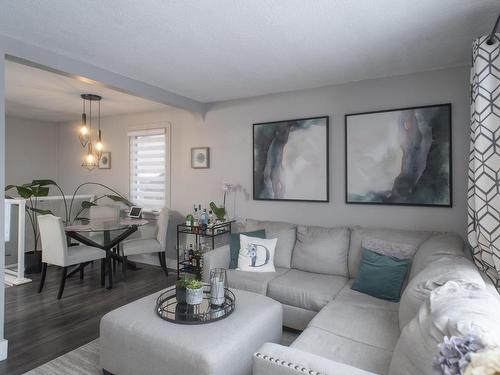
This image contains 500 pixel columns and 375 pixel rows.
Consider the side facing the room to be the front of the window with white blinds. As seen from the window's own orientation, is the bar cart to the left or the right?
on its left

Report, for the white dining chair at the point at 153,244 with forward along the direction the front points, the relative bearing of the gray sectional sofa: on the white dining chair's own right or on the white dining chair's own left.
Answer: on the white dining chair's own left

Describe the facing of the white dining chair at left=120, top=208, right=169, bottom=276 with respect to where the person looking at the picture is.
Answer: facing to the left of the viewer

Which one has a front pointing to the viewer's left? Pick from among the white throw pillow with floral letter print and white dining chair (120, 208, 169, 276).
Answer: the white dining chair

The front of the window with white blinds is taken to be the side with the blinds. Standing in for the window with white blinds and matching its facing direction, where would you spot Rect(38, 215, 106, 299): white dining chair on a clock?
The white dining chair is roughly at 12 o'clock from the window with white blinds.

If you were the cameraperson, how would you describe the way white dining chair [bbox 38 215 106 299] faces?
facing away from the viewer and to the right of the viewer

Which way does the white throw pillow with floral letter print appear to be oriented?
toward the camera

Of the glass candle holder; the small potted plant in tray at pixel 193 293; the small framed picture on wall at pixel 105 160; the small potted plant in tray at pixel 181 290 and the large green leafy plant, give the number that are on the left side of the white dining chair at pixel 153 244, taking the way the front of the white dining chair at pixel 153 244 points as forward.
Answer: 3

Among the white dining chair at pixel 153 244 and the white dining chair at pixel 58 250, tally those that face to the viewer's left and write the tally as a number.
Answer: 1

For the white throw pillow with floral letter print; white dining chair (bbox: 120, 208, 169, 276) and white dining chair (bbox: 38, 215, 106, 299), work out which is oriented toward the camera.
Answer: the white throw pillow with floral letter print

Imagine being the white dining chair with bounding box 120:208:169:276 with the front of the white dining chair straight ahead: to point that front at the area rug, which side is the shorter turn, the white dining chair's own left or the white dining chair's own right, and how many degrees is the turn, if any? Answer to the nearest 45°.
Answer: approximately 90° to the white dining chair's own left

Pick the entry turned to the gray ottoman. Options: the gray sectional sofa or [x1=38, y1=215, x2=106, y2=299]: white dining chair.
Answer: the gray sectional sofa

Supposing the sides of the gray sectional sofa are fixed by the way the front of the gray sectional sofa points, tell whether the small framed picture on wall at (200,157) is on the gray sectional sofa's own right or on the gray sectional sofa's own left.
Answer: on the gray sectional sofa's own right

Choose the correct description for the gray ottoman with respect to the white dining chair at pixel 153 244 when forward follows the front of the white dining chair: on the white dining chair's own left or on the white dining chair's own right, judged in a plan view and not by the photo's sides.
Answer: on the white dining chair's own left

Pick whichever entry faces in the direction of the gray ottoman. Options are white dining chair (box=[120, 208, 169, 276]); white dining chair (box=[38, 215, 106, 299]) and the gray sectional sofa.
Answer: the gray sectional sofa

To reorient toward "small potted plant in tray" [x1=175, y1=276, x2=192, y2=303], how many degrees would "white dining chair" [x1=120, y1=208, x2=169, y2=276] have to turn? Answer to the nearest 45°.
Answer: approximately 90° to its left

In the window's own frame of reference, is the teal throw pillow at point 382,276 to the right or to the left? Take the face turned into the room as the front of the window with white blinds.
on its left

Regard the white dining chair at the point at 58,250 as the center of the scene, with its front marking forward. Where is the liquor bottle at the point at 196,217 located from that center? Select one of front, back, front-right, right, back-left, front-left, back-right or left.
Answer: front-right

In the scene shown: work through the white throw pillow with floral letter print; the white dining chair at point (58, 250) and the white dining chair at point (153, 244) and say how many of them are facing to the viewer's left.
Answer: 1
